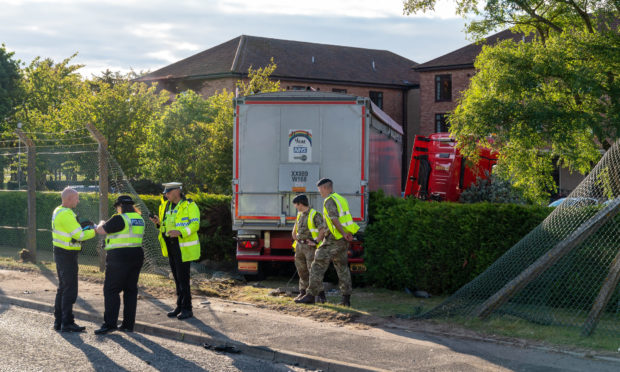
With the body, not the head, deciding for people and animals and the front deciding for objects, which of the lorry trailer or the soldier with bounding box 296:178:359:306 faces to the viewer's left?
the soldier

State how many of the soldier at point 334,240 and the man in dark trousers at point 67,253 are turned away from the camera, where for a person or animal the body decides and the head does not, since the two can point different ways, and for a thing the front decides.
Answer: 0

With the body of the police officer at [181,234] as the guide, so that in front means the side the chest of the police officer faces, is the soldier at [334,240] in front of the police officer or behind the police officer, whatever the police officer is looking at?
behind

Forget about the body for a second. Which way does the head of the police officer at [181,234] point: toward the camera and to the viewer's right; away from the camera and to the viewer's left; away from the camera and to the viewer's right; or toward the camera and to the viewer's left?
toward the camera and to the viewer's left

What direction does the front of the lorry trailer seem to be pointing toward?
away from the camera

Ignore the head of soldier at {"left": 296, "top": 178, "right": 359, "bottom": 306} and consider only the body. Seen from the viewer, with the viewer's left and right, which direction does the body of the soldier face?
facing to the left of the viewer

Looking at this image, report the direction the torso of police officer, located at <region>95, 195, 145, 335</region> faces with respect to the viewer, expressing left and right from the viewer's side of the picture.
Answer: facing away from the viewer and to the left of the viewer

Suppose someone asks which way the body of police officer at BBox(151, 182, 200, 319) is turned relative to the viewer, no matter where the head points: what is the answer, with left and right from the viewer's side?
facing the viewer and to the left of the viewer

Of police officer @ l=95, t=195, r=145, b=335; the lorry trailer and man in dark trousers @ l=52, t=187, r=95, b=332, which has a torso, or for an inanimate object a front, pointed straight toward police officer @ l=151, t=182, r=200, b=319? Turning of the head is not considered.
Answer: the man in dark trousers

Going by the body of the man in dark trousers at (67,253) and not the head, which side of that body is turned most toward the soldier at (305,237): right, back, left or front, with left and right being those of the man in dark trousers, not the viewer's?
front

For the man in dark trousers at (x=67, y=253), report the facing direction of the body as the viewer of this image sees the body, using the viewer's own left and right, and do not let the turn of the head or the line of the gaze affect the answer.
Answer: facing to the right of the viewer
